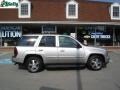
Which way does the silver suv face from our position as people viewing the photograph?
facing to the right of the viewer

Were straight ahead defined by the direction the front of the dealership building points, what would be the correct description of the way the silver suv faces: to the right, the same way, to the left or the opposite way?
to the left

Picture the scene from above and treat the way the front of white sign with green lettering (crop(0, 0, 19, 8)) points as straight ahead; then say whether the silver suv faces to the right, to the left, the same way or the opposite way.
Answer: to the left

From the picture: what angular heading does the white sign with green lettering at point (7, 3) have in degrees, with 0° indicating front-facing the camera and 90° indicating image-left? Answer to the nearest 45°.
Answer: approximately 0°

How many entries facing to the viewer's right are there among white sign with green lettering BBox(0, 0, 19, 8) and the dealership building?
0

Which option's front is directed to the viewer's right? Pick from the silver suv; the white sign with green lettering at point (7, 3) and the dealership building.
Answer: the silver suv

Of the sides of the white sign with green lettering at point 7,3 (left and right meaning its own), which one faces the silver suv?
front

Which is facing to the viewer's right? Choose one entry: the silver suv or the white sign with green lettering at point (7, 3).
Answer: the silver suv

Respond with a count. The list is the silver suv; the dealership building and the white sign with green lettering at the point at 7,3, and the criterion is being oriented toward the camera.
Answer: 2

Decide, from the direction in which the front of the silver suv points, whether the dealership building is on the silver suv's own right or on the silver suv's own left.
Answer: on the silver suv's own left
